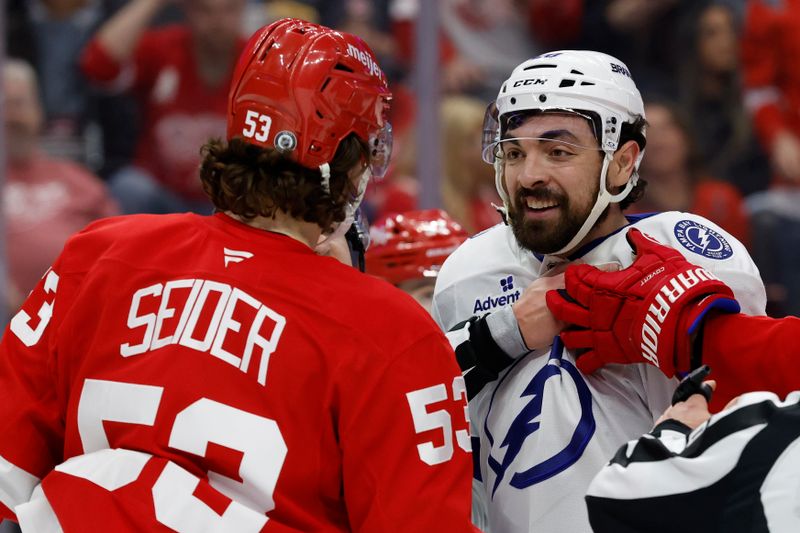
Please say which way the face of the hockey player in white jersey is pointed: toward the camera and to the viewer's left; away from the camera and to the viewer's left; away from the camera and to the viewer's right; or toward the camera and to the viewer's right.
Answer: toward the camera and to the viewer's left

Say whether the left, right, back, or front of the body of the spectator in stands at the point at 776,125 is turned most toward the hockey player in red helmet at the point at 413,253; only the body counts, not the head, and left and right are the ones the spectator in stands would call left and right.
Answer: front

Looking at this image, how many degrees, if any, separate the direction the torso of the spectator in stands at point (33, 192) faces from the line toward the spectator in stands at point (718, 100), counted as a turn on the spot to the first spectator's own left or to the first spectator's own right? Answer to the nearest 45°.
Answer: approximately 90° to the first spectator's own left

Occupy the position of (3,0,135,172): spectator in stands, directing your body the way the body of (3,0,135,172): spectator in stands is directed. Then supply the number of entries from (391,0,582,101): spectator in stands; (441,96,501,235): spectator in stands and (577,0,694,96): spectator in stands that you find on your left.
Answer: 3

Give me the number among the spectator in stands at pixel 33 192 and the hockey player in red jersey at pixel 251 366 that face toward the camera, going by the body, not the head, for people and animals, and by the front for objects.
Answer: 1

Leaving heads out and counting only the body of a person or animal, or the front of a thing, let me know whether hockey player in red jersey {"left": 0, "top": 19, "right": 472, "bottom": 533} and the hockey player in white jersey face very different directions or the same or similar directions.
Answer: very different directions

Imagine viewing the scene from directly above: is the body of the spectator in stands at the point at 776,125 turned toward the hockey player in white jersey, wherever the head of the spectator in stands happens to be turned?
yes

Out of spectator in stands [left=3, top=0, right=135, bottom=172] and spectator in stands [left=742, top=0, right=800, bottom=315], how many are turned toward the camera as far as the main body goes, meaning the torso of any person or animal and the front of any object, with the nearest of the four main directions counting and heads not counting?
2

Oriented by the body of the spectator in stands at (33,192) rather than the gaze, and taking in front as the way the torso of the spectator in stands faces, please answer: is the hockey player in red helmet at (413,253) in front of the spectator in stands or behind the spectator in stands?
in front

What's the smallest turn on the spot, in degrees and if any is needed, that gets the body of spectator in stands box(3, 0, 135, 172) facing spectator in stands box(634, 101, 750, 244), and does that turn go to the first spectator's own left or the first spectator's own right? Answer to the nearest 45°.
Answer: approximately 90° to the first spectator's own left

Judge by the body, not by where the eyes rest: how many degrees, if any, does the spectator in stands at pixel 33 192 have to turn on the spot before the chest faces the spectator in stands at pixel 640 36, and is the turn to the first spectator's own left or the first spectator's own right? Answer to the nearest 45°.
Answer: approximately 90° to the first spectator's own left

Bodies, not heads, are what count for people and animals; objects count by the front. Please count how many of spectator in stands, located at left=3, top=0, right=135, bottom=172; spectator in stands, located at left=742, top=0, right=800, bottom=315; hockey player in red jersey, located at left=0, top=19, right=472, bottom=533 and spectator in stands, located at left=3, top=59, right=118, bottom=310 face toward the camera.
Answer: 3

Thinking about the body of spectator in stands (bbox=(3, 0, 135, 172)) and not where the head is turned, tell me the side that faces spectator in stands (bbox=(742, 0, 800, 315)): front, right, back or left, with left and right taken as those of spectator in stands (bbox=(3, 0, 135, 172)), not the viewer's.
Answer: left
